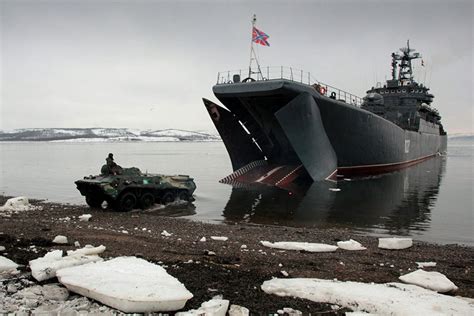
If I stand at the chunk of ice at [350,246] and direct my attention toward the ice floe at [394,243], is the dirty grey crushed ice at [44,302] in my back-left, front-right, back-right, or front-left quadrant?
back-right

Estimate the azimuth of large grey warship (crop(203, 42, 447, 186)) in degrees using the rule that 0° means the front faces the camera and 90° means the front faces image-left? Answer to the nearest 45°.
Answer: approximately 45°

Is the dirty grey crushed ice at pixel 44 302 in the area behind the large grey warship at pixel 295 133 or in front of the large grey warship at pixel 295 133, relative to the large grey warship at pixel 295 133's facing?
in front

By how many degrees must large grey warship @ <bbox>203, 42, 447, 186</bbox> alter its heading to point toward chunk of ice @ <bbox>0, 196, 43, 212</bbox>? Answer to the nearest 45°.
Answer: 0° — it already faces it

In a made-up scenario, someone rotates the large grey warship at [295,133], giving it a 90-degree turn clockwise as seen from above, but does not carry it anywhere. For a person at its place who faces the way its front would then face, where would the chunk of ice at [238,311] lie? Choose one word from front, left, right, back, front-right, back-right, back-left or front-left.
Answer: back-left

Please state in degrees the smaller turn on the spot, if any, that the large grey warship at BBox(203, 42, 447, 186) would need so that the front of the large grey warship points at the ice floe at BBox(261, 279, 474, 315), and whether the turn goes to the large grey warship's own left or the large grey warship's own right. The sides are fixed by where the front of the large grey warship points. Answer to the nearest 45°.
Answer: approximately 45° to the large grey warship's own left

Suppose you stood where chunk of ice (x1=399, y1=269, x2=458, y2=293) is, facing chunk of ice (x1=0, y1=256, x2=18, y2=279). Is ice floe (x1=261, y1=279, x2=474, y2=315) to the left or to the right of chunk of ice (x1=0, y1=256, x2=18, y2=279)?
left

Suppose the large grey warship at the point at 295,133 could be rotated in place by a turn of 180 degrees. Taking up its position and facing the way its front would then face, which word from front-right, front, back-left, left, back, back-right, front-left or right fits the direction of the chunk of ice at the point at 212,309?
back-right

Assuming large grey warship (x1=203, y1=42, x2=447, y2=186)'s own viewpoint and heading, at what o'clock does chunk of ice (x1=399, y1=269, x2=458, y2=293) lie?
The chunk of ice is roughly at 10 o'clock from the large grey warship.

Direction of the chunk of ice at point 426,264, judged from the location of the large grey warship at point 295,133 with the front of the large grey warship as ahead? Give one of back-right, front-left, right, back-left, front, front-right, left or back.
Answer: front-left

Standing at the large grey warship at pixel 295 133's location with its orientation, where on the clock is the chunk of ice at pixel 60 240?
The chunk of ice is roughly at 11 o'clock from the large grey warship.
